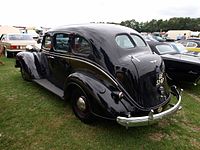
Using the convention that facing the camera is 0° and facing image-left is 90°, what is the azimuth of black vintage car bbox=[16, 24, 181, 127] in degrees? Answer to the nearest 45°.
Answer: approximately 135°

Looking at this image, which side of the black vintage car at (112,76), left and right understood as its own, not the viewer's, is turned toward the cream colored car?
front

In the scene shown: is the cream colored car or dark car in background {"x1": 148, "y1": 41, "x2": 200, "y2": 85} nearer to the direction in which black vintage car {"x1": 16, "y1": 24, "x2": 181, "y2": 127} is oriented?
the cream colored car

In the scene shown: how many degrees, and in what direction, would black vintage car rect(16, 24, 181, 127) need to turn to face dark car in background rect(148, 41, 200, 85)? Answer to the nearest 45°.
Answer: approximately 90° to its right

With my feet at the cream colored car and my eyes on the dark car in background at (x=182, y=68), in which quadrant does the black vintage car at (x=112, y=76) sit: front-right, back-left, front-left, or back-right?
front-right
